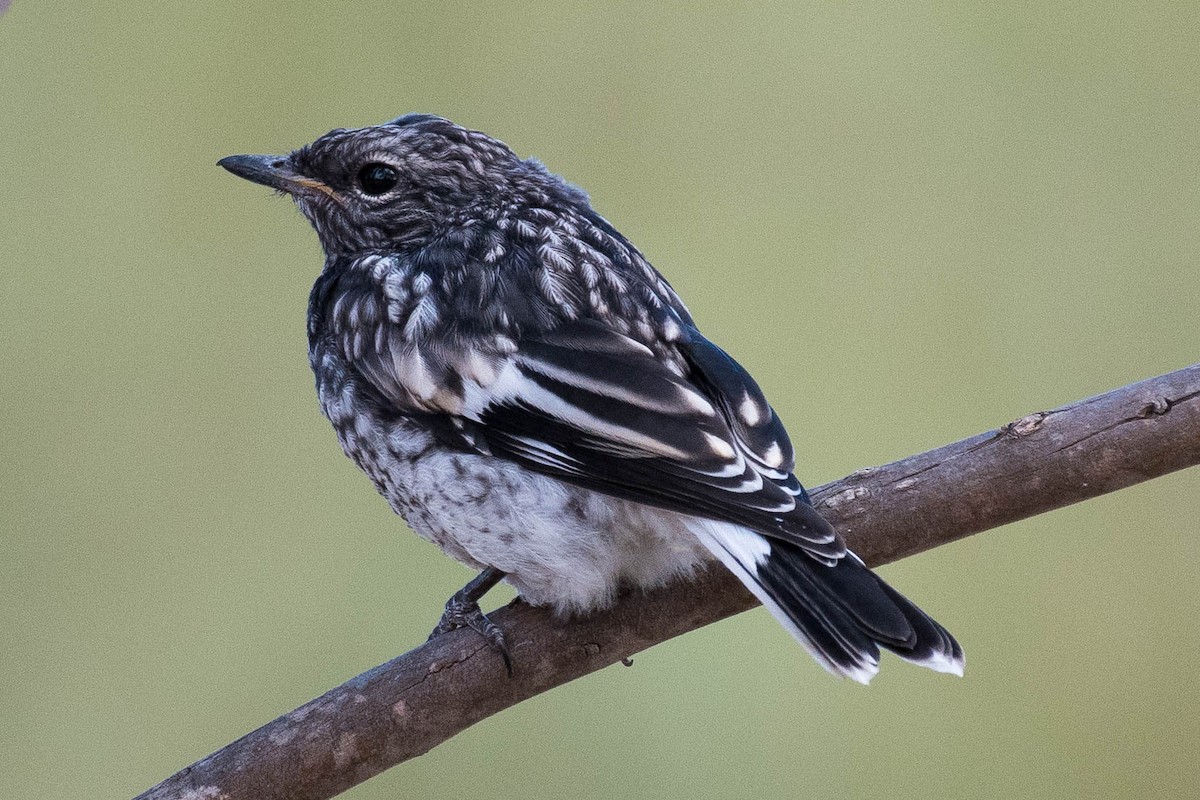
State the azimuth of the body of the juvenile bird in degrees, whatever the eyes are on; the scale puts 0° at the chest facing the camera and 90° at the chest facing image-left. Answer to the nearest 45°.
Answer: approximately 90°
